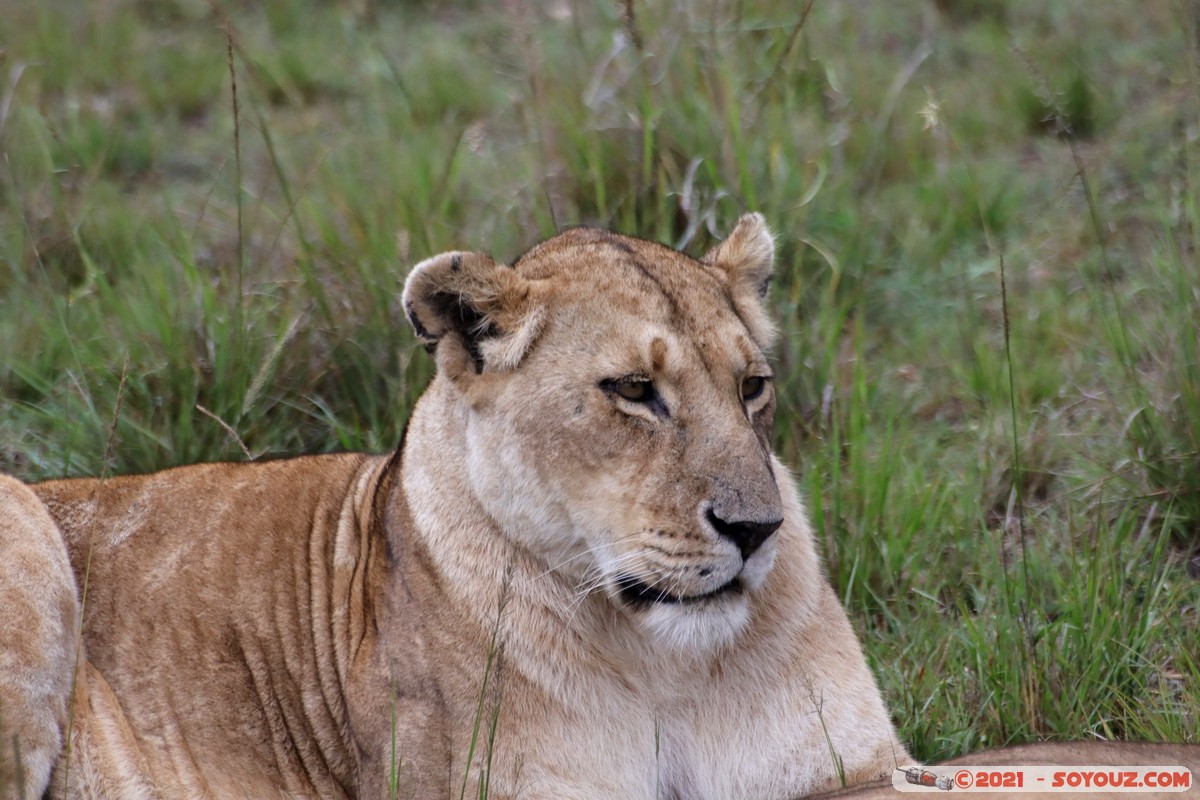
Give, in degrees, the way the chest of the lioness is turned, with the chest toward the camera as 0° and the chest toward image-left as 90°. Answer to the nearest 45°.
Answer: approximately 315°
